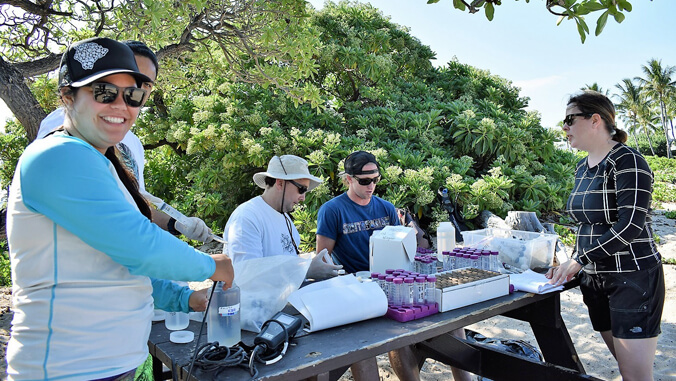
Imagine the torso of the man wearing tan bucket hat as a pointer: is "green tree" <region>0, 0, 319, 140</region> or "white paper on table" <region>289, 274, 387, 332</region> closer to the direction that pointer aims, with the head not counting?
the white paper on table

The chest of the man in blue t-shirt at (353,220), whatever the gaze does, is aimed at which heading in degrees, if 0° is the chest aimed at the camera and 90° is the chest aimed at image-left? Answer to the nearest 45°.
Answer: approximately 315°

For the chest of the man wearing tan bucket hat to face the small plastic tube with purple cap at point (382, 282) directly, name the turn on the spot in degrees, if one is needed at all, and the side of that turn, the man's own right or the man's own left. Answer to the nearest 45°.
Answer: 0° — they already face it

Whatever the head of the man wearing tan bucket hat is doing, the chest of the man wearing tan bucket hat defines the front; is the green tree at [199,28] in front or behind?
behind

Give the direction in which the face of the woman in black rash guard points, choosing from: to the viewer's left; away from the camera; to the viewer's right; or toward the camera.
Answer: to the viewer's left

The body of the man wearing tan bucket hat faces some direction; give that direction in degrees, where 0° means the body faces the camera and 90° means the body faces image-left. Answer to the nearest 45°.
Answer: approximately 315°

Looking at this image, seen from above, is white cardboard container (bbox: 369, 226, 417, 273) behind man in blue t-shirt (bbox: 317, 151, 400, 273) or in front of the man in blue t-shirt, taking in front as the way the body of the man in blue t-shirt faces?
in front

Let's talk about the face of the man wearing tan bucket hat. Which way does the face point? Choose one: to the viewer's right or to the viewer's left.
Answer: to the viewer's right

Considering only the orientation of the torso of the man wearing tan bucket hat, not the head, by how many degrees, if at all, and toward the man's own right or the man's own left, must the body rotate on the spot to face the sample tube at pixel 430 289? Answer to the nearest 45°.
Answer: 0° — they already face it

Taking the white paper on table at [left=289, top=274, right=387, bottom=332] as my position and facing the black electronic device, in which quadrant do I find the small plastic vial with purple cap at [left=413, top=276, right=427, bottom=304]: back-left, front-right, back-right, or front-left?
back-left

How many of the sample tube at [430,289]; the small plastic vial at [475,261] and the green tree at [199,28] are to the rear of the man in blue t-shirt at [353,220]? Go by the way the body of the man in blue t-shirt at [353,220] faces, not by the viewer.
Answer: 1

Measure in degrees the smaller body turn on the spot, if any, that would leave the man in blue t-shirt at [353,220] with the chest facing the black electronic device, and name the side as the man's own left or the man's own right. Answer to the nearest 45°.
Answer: approximately 45° to the man's own right

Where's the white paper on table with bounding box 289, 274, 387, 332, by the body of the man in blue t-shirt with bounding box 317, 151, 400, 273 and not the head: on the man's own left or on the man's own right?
on the man's own right

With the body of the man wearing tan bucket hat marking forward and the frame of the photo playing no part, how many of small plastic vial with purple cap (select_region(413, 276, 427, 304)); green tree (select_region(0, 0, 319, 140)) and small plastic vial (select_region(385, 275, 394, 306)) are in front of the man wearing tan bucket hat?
2
